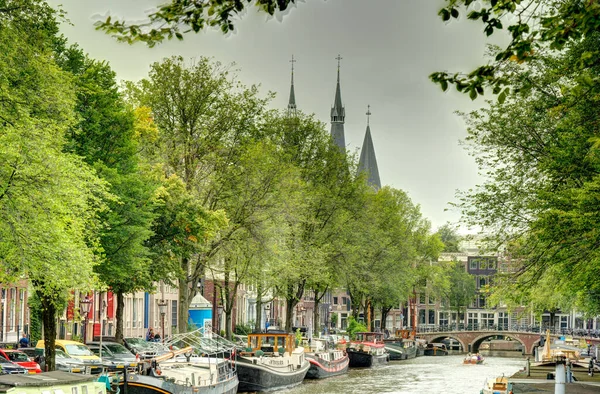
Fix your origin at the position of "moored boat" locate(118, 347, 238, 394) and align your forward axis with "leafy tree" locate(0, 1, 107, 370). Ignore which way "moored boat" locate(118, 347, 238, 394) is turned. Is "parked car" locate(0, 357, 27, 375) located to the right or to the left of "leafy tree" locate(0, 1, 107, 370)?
left

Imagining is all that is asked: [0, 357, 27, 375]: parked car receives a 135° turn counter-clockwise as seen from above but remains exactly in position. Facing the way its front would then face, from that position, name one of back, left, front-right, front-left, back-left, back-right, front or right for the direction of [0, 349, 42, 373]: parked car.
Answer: front
